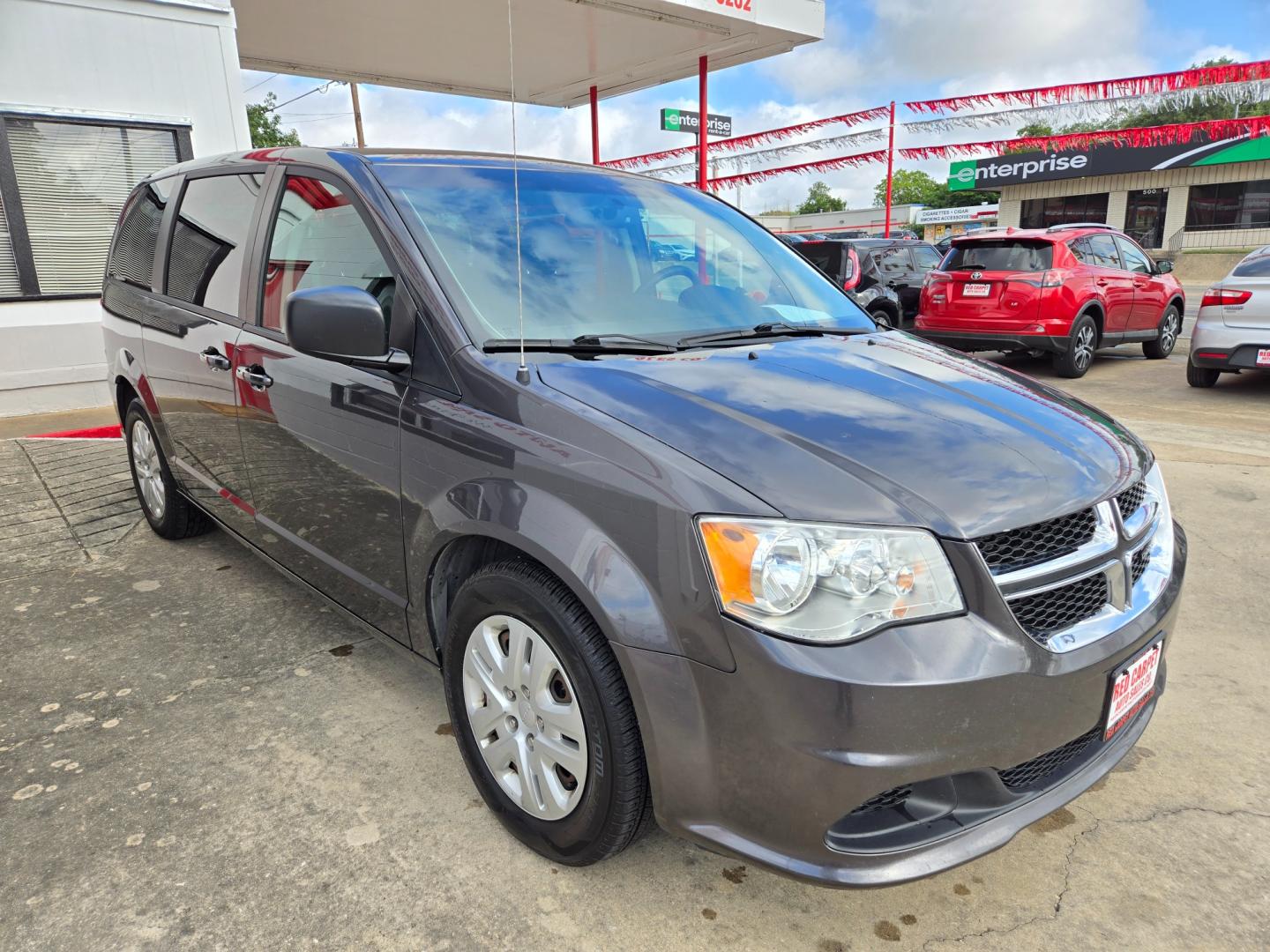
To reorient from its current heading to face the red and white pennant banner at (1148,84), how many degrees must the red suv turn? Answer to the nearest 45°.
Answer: approximately 45° to its left

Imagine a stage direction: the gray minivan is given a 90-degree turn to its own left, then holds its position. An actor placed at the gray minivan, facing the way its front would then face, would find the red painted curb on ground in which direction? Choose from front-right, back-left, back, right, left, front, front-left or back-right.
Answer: left

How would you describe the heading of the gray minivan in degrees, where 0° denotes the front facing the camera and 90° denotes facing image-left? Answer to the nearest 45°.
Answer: approximately 315°

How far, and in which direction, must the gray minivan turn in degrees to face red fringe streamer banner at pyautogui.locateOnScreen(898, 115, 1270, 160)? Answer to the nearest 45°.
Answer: approximately 90° to its left

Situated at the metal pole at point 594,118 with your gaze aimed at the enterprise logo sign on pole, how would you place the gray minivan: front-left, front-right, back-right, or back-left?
back-right

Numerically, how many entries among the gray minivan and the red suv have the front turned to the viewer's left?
0

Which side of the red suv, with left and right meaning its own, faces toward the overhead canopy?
back

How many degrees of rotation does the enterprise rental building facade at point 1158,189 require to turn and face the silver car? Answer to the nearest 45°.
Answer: approximately 45° to its left

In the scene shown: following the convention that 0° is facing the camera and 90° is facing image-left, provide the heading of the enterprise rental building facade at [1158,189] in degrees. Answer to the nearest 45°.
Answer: approximately 45°

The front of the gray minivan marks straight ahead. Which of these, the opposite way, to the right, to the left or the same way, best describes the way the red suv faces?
to the left

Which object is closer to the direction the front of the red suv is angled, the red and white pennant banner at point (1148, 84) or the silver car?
the red and white pennant banner

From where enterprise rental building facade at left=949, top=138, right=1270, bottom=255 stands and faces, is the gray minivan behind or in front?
in front

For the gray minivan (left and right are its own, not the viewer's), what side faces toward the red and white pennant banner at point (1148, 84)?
left

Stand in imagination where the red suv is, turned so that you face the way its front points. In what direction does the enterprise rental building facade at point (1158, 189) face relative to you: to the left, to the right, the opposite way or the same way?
the opposite way

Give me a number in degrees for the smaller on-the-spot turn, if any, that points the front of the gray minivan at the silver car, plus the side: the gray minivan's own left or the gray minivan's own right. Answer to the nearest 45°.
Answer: approximately 90° to the gray minivan's own left

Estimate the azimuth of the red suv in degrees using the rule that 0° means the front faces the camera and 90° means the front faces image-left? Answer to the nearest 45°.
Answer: approximately 225°

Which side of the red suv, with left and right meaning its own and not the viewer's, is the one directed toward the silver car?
right

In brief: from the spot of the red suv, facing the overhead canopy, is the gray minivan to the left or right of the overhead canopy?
left
